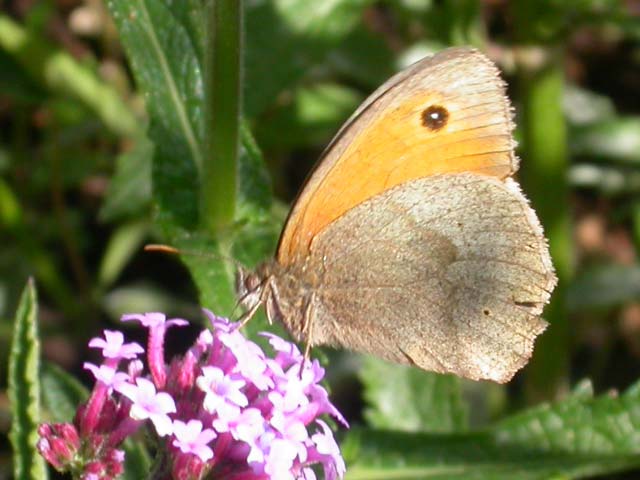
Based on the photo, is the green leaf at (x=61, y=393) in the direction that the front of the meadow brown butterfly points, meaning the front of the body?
yes

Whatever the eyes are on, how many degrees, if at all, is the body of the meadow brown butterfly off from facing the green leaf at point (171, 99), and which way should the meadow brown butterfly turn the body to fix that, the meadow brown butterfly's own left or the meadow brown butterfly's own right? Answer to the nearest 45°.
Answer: approximately 45° to the meadow brown butterfly's own right

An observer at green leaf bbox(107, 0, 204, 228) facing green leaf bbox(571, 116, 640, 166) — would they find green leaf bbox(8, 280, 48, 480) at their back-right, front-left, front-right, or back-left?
back-right

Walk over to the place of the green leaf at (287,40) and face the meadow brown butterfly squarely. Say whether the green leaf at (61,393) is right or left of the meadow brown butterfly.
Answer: right

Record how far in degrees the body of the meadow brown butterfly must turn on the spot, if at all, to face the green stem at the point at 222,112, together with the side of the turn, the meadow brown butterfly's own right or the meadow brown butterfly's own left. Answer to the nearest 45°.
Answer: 0° — it already faces it

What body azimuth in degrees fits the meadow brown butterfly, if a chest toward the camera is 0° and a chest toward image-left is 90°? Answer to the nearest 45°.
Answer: approximately 90°
